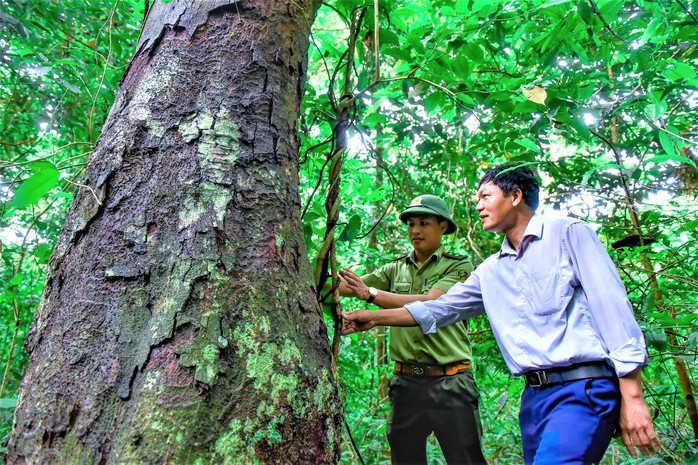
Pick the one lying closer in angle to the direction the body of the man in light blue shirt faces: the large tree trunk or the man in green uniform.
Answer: the large tree trunk

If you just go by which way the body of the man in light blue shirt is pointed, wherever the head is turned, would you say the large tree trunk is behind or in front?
in front

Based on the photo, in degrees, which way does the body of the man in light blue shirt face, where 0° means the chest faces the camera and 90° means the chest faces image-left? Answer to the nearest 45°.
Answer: approximately 45°

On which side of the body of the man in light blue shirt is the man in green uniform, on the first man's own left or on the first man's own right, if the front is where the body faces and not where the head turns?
on the first man's own right

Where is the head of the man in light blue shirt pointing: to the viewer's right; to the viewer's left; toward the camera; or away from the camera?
to the viewer's left
